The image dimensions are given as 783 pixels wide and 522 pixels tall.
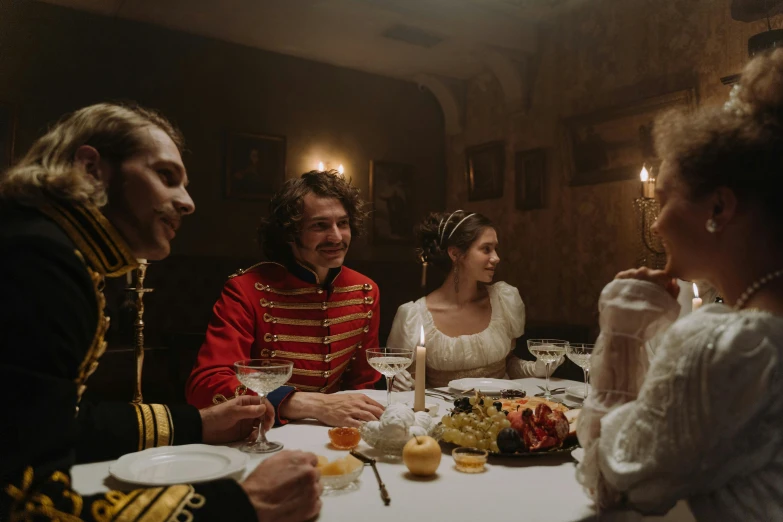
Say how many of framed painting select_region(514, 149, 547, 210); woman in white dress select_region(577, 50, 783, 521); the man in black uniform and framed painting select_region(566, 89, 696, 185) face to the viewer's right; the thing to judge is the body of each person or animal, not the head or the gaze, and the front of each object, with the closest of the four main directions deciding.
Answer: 1

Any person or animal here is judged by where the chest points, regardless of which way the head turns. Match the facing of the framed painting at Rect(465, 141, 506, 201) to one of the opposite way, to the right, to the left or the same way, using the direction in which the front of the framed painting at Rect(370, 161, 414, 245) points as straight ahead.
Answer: to the right

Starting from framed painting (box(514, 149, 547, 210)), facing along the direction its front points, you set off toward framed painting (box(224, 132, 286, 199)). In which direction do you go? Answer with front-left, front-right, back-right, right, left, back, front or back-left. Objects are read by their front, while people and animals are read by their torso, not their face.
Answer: front-right

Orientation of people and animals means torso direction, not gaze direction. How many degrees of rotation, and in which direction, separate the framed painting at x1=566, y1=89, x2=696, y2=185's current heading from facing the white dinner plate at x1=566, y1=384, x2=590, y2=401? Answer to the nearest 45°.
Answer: approximately 45° to its left

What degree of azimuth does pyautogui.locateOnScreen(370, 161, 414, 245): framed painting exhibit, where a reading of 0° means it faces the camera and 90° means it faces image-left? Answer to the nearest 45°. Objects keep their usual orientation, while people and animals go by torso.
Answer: approximately 315°

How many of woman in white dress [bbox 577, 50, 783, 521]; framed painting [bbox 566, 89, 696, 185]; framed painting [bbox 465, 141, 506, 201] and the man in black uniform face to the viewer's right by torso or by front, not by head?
1

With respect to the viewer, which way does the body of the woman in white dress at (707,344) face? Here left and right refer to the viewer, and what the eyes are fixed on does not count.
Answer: facing to the left of the viewer

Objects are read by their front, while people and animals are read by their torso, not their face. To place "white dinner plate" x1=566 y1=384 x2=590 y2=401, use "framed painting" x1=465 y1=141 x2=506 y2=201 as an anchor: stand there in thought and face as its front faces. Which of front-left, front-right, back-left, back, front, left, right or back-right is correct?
front-left

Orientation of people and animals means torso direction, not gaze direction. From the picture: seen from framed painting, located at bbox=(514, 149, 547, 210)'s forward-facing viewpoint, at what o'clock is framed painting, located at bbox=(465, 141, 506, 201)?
framed painting, located at bbox=(465, 141, 506, 201) is roughly at 3 o'clock from framed painting, located at bbox=(514, 149, 547, 210).

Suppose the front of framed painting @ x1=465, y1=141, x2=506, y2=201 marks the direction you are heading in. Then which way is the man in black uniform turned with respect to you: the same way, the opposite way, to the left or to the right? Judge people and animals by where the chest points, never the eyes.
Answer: the opposite way

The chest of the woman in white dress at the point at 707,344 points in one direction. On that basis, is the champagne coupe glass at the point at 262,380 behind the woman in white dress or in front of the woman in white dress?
in front

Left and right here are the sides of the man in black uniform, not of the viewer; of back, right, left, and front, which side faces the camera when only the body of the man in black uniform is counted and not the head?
right

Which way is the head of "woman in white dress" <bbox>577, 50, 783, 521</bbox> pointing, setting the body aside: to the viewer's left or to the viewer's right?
to the viewer's left

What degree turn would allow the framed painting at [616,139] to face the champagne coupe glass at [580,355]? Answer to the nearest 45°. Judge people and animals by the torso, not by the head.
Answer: approximately 45° to its left

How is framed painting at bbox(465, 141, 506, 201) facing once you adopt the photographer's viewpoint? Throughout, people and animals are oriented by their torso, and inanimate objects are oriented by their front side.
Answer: facing the viewer and to the left of the viewer
